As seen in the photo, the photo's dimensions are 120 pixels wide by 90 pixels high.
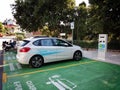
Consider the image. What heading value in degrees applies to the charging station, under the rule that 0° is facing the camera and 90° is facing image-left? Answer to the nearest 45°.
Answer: approximately 45°

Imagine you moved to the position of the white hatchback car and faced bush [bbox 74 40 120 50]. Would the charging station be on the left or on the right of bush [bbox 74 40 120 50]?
right

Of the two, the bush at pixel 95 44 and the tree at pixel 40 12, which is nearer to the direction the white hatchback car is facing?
the bush

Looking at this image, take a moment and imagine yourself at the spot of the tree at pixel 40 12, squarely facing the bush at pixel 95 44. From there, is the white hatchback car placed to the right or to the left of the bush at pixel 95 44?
right

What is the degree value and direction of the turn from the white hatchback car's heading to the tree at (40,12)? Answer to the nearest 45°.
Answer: approximately 45° to its left

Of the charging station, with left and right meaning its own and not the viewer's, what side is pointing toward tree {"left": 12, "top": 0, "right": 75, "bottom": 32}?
right

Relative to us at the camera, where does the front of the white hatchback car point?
facing away from the viewer and to the right of the viewer

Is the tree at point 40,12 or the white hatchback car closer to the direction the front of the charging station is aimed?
the white hatchback car

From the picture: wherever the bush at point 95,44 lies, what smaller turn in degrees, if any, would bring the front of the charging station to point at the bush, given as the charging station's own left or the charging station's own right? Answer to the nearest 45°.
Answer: approximately 135° to the charging station's own right

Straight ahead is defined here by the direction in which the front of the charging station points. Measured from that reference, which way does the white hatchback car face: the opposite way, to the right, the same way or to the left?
the opposite way
